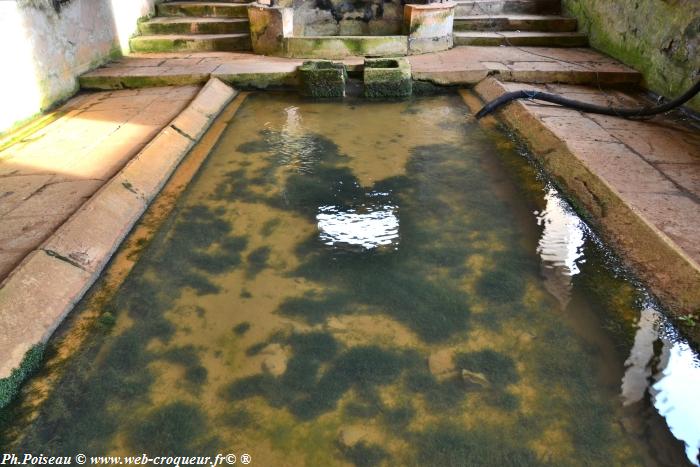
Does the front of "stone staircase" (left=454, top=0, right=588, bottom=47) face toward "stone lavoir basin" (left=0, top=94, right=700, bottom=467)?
yes

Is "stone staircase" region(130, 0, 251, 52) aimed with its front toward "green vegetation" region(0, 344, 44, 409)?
yes

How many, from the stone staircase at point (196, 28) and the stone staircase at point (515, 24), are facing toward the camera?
2

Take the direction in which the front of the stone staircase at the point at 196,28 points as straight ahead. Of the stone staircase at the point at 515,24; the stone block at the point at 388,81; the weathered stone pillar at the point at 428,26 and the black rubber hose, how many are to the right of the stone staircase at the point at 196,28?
0

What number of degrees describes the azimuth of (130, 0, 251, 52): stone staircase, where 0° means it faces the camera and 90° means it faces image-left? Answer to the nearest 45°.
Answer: approximately 0°

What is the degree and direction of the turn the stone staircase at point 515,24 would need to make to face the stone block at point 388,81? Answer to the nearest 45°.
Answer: approximately 45° to its right

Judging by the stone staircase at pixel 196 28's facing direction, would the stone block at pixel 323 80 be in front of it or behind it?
in front

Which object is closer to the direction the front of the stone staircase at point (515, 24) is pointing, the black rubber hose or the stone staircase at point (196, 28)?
the black rubber hose

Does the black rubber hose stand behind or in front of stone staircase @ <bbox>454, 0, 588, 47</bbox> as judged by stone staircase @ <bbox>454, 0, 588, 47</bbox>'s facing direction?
in front

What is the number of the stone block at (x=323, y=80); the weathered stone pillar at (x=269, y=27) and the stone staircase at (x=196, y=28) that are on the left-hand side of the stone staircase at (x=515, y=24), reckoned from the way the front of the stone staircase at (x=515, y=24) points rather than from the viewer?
0

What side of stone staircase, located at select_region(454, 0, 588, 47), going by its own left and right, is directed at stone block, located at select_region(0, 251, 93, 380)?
front

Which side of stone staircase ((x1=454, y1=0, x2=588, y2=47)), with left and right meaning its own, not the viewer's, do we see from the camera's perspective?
front

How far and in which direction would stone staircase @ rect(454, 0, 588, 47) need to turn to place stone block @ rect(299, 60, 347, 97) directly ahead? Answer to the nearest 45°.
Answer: approximately 45° to its right
